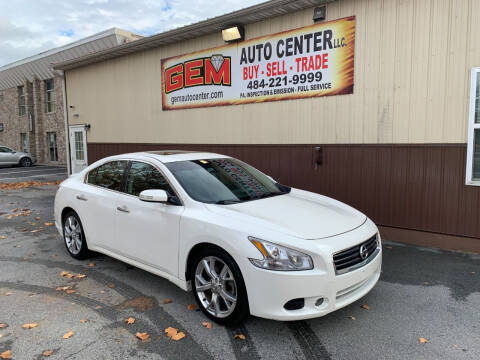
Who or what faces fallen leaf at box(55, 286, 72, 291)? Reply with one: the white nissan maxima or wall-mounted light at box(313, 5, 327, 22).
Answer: the wall-mounted light

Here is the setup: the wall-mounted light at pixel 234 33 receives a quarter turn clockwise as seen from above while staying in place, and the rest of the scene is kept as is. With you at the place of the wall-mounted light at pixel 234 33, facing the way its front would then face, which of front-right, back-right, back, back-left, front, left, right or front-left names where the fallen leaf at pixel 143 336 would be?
back-left

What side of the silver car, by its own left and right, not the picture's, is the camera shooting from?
right

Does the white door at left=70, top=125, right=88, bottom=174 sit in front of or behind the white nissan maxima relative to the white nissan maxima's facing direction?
behind

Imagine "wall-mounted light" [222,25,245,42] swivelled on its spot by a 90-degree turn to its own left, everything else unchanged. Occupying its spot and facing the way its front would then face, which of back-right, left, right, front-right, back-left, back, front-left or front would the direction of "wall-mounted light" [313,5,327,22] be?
front

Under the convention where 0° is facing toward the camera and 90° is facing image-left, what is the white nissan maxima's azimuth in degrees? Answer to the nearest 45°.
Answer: approximately 315°

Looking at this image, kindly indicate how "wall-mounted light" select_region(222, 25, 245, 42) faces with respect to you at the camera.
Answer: facing the viewer and to the left of the viewer

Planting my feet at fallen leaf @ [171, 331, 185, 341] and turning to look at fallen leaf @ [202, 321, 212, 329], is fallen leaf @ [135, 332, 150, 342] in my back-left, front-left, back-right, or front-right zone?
back-left

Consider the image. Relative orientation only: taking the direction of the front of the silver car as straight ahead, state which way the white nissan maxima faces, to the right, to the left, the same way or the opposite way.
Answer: to the right

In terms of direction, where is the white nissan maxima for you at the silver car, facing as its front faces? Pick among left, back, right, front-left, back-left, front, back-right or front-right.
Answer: right

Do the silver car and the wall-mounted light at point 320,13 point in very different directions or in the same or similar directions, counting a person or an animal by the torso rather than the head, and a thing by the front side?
very different directions

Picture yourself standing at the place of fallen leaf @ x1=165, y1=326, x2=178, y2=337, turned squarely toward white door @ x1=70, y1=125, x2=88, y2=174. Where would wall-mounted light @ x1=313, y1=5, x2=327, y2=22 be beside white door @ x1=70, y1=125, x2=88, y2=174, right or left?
right

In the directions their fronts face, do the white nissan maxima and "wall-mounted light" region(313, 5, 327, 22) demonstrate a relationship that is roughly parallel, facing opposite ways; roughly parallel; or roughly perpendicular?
roughly perpendicular
